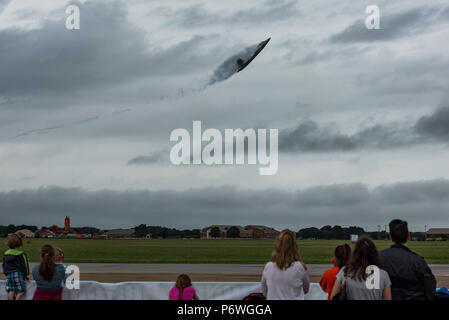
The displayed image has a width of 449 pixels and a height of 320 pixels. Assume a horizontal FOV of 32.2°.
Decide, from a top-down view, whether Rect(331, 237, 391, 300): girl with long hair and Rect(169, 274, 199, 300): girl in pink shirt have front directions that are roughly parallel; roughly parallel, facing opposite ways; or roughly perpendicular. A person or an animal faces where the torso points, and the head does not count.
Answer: roughly parallel

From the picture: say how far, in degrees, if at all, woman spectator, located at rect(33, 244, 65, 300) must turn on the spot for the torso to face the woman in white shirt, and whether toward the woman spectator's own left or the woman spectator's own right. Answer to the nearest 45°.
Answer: approximately 135° to the woman spectator's own right

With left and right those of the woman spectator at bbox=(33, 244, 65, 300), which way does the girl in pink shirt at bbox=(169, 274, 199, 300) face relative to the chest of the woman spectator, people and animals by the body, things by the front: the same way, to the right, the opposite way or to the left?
the same way

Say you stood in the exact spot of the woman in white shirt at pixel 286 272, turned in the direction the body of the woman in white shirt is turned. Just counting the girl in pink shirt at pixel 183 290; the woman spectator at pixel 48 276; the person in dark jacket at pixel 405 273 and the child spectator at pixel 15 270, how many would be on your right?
1

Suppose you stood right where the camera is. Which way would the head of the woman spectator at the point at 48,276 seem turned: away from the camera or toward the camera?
away from the camera

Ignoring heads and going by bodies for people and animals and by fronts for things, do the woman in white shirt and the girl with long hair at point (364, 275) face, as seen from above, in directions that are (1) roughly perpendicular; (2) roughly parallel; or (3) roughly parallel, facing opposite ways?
roughly parallel

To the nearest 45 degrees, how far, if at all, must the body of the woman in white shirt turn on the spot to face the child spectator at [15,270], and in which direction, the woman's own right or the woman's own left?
approximately 45° to the woman's own left

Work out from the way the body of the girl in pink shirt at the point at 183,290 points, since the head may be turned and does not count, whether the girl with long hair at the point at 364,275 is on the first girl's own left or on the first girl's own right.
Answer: on the first girl's own right

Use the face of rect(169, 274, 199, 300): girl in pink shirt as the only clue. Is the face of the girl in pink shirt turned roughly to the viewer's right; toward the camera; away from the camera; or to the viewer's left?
away from the camera

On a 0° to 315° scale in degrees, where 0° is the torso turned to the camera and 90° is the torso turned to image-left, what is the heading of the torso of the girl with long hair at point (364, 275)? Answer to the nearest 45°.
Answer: approximately 180°

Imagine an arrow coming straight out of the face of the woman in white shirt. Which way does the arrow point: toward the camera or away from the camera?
away from the camera

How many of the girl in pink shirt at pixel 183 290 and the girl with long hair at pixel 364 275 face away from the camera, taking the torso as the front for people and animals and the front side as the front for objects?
2

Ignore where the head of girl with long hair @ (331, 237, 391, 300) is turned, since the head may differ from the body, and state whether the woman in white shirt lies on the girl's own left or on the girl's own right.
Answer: on the girl's own left

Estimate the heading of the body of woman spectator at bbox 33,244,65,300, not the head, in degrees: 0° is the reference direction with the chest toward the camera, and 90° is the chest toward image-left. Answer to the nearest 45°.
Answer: approximately 180°

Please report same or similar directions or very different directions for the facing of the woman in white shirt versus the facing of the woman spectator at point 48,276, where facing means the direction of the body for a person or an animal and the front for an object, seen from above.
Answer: same or similar directions
